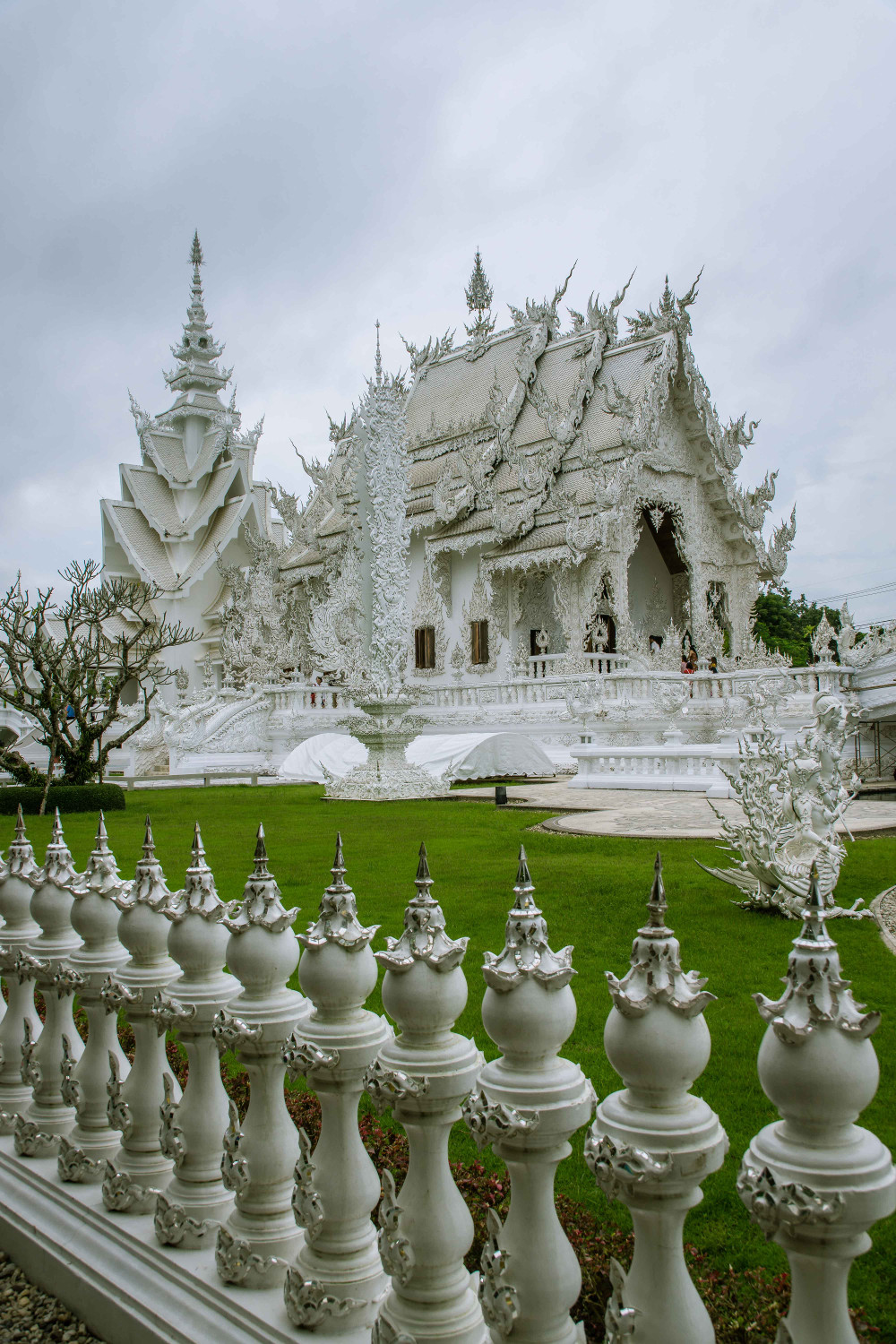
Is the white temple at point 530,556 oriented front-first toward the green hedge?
no

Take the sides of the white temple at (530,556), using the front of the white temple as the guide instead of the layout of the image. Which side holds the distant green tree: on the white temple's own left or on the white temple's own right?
on the white temple's own left

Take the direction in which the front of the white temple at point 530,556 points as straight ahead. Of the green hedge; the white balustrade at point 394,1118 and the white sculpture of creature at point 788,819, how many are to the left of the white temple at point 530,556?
0

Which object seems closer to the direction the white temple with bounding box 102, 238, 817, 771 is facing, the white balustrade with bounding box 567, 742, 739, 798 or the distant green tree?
the white balustrade

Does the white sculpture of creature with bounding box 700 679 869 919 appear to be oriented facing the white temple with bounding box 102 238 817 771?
no

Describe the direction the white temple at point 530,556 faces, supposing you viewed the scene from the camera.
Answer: facing the viewer and to the right of the viewer

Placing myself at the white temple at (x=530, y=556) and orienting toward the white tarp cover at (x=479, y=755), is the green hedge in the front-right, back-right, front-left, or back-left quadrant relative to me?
front-right

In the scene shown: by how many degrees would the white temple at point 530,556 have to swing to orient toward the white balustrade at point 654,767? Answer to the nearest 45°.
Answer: approximately 45° to its right

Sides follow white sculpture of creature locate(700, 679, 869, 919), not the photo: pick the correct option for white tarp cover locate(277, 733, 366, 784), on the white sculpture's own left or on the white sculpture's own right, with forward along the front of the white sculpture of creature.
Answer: on the white sculpture's own left

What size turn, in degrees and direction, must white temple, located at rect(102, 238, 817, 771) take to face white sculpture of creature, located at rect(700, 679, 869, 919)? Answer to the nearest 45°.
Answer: approximately 45° to its right
